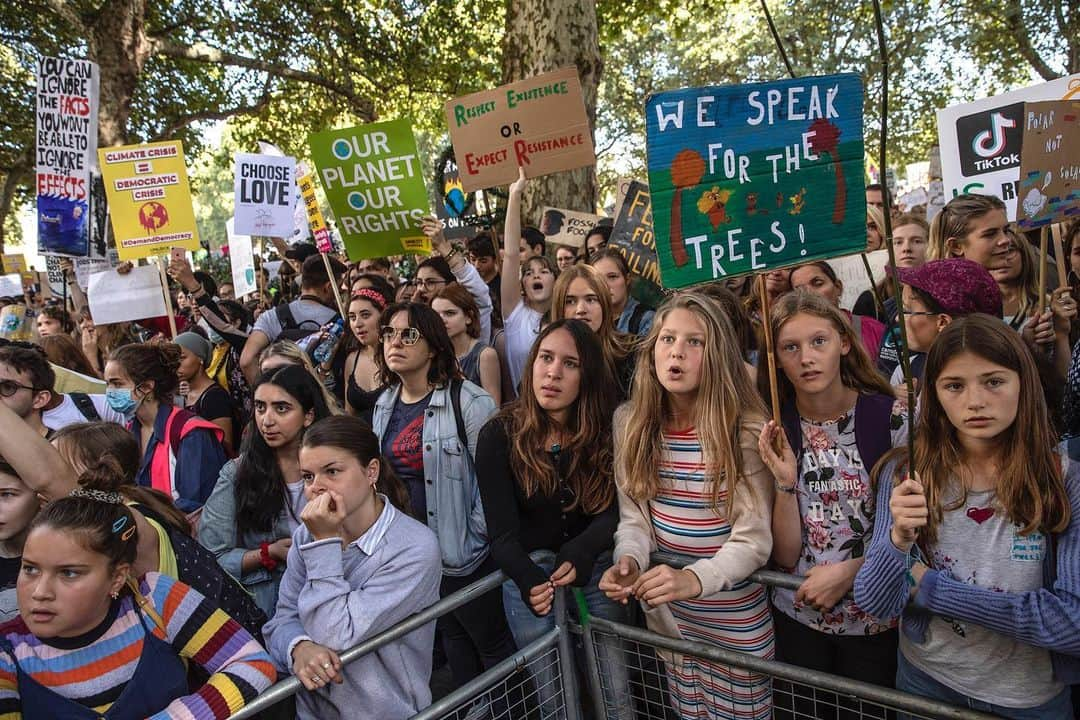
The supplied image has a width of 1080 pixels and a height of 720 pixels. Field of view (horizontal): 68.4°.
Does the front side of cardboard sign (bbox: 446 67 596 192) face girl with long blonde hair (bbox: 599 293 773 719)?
yes

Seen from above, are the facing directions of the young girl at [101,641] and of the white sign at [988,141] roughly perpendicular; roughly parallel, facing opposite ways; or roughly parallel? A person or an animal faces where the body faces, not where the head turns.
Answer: roughly parallel

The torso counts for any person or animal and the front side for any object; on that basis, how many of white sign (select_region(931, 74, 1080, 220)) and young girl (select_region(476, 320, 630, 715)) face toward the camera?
2

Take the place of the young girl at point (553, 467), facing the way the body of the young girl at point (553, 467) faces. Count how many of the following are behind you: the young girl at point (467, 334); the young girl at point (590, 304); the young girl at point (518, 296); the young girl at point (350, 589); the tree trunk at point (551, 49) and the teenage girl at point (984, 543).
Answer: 4

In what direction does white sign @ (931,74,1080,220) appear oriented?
toward the camera

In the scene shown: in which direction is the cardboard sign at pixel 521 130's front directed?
toward the camera

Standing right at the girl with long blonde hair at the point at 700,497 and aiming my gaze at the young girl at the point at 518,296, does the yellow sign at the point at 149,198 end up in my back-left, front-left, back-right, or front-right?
front-left

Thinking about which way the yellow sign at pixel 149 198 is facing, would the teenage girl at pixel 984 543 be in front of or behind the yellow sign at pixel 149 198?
in front

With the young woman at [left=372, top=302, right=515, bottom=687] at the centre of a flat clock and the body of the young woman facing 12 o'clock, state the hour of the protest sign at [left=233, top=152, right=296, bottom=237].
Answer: The protest sign is roughly at 4 o'clock from the young woman.

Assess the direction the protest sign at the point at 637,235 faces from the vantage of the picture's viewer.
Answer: facing the viewer

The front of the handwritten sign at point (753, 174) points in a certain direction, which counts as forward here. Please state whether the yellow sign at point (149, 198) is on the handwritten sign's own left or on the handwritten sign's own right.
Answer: on the handwritten sign's own right

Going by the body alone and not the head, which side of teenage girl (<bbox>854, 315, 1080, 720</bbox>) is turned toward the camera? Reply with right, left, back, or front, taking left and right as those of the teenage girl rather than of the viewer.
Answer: front

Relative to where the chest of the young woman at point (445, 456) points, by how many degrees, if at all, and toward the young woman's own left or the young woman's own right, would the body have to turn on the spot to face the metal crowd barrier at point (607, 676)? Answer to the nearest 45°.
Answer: approximately 45° to the young woman's own left
